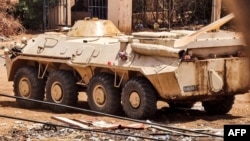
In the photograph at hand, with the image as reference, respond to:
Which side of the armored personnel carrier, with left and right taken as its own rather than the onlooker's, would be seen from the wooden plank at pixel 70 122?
left

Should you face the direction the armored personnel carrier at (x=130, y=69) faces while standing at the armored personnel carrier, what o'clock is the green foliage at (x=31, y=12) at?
The green foliage is roughly at 1 o'clock from the armored personnel carrier.

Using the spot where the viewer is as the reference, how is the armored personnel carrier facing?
facing away from the viewer and to the left of the viewer

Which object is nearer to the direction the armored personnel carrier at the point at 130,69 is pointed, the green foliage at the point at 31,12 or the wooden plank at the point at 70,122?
the green foliage
